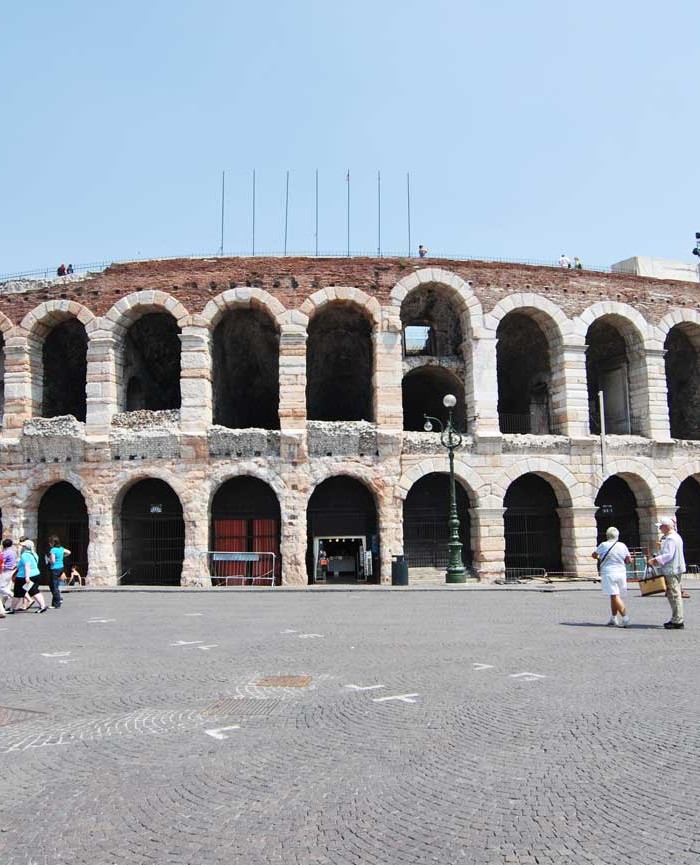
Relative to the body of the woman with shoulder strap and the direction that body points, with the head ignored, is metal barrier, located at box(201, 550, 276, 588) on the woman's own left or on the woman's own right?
on the woman's own left

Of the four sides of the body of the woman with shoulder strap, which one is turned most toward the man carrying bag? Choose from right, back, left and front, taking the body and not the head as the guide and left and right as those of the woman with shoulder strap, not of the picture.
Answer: right

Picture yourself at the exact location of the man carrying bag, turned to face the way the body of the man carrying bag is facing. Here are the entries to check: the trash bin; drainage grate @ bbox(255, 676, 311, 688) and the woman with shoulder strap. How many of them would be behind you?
0

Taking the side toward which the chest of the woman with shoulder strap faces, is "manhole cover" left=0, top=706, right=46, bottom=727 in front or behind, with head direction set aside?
behind

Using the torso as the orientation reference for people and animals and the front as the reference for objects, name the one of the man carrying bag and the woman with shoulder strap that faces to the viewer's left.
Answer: the man carrying bag

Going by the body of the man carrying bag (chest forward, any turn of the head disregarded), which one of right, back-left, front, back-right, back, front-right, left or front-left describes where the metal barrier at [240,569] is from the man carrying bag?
front-right

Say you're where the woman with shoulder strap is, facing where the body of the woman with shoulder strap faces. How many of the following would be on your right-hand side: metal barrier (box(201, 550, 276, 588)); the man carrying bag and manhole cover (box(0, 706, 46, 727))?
1

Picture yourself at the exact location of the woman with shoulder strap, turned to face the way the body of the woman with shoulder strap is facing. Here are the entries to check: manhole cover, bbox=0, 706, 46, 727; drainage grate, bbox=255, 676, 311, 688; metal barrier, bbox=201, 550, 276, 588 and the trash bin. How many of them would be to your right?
0

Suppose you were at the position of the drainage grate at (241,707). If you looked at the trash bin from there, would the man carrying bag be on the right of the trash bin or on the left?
right

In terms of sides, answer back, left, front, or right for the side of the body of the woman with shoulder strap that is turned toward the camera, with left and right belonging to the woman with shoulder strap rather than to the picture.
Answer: back

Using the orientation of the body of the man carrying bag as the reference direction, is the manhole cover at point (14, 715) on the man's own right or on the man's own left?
on the man's own left

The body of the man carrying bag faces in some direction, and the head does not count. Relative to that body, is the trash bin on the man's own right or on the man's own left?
on the man's own right

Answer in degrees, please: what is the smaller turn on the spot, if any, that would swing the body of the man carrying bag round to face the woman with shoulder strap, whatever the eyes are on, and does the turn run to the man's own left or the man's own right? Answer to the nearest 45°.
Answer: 0° — they already face them

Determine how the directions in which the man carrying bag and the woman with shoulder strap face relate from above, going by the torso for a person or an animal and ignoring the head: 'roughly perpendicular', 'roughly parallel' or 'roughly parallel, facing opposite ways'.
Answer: roughly perpendicular

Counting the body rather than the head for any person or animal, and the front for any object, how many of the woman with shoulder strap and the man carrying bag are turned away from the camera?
1

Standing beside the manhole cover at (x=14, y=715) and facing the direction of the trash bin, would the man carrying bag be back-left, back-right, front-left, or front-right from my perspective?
front-right

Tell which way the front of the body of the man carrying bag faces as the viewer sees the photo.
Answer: to the viewer's left
